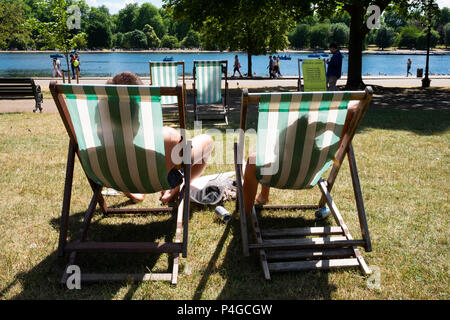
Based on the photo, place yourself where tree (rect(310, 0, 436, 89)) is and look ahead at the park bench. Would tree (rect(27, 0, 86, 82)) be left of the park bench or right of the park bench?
right

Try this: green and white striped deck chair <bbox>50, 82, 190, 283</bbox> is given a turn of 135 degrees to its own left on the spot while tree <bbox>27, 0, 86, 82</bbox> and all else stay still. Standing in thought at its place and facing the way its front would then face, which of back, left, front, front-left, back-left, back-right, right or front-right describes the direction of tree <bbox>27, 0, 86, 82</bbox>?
back-right

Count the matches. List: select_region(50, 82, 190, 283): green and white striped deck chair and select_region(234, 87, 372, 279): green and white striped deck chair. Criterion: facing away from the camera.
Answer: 2

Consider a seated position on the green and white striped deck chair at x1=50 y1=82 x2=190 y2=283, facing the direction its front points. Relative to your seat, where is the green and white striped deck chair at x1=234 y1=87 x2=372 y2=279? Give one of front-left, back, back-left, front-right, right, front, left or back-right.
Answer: right

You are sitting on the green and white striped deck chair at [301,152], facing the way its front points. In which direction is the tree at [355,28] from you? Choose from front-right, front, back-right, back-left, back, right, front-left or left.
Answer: front

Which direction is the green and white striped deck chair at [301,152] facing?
away from the camera

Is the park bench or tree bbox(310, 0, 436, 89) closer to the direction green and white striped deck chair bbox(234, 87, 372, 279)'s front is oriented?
the tree

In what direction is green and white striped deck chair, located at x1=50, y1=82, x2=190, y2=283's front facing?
away from the camera

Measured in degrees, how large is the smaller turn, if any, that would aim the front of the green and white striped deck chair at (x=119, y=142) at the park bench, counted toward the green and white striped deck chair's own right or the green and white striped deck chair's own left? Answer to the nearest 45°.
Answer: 0° — it already faces it

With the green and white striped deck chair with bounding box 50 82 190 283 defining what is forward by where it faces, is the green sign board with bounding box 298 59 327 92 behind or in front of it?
in front

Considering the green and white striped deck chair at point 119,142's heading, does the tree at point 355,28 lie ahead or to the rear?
ahead
